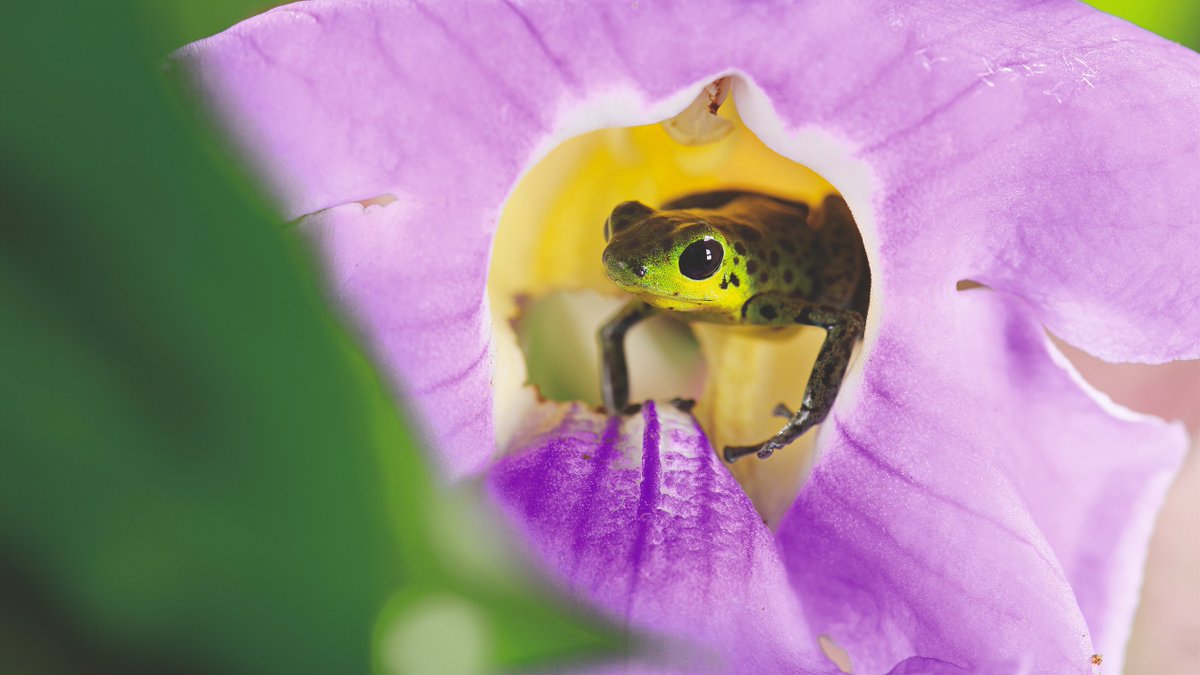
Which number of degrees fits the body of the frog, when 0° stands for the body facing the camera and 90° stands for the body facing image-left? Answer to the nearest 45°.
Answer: approximately 45°
